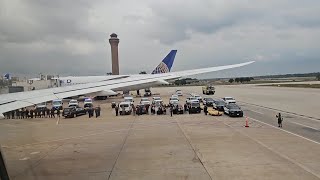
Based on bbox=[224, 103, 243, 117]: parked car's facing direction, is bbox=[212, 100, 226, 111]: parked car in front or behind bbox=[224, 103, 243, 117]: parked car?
behind

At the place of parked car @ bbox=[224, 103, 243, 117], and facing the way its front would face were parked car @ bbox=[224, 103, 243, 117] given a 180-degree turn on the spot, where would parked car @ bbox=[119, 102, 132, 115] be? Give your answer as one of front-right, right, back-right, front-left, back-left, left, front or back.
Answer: front-left

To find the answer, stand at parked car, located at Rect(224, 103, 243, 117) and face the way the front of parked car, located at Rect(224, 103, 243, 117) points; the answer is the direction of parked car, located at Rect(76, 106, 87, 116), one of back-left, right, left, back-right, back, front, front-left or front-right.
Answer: back-right
